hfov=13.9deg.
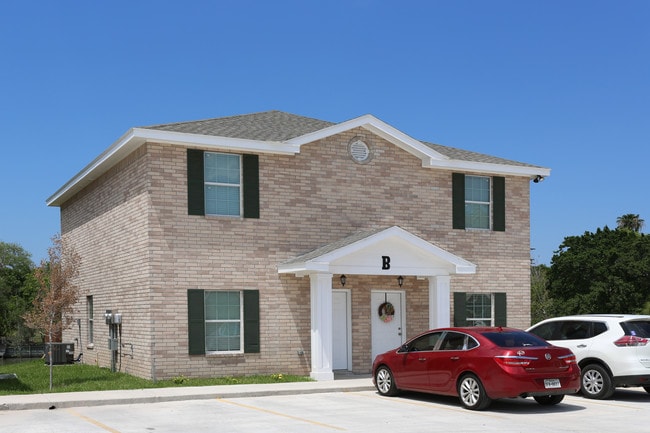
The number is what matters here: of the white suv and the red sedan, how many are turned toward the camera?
0

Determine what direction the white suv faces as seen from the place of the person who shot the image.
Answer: facing away from the viewer and to the left of the viewer

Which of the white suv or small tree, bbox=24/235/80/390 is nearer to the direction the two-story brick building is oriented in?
the white suv

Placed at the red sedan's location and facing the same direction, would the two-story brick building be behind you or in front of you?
in front

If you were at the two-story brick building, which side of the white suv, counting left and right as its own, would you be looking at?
front

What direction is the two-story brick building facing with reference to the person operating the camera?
facing the viewer and to the right of the viewer

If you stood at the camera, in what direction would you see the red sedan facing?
facing away from the viewer and to the left of the viewer

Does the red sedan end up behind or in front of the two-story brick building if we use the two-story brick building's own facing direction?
in front

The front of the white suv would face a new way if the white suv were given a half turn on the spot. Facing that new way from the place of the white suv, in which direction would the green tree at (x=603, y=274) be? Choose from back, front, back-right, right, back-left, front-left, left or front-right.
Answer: back-left

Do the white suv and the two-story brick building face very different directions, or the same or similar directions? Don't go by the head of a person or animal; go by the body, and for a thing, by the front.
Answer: very different directions

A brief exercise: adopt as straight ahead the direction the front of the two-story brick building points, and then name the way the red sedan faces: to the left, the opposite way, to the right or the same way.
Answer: the opposite way

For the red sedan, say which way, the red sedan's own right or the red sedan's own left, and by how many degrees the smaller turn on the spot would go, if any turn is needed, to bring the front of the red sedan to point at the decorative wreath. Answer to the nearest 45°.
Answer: approximately 45° to the red sedan's own right
